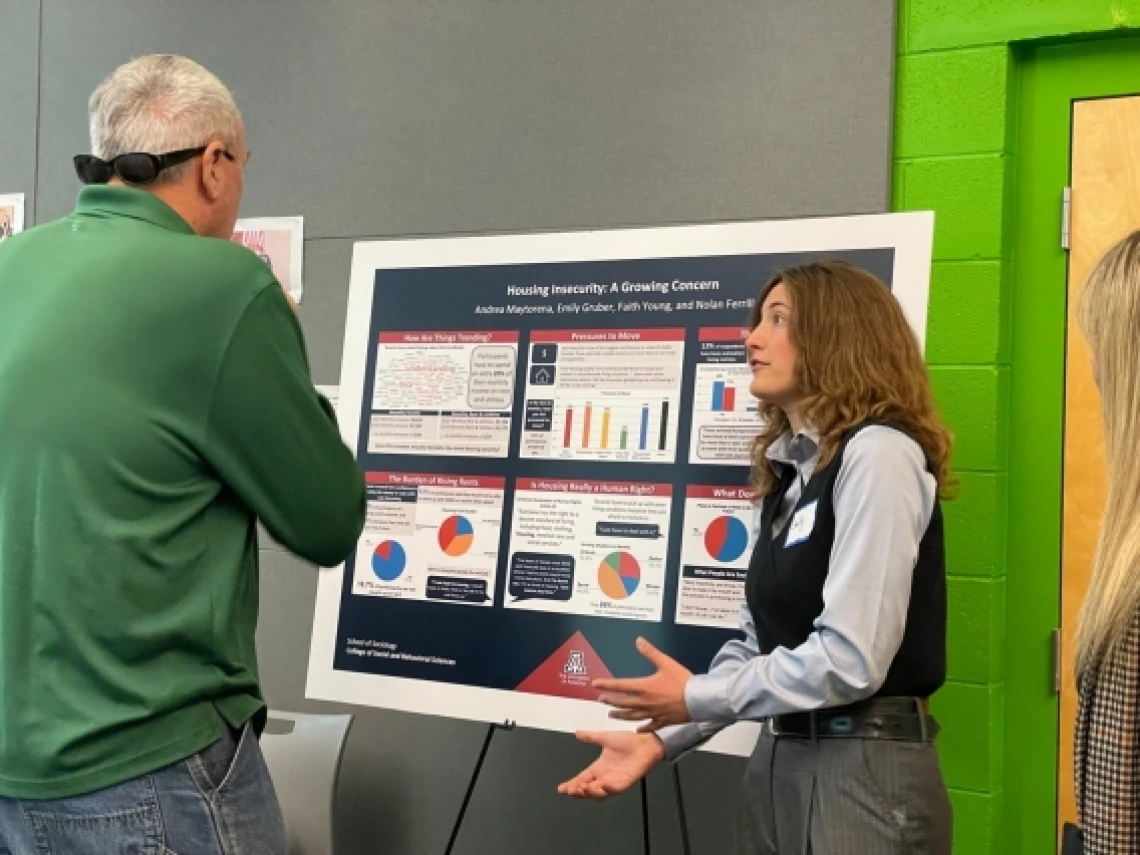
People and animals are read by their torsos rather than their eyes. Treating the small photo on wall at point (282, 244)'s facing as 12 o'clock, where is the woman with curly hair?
The woman with curly hair is roughly at 11 o'clock from the small photo on wall.

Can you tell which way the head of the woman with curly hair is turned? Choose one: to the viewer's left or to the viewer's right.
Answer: to the viewer's left

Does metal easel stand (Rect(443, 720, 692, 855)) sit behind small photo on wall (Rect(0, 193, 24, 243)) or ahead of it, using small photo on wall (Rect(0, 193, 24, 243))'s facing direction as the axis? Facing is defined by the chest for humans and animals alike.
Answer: ahead

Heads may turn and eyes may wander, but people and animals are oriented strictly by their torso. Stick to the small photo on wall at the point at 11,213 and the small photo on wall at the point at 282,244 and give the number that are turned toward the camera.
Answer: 2

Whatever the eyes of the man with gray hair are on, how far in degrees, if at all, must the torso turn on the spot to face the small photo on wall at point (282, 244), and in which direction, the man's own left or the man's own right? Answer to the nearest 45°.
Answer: approximately 45° to the man's own left

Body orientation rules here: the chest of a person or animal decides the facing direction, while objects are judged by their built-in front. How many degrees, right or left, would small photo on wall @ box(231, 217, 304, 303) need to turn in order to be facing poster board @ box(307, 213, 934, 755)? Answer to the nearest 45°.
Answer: approximately 45° to its left

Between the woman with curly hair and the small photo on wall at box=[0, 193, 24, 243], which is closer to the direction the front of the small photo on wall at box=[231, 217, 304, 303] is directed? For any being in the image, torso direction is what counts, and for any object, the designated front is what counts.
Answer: the woman with curly hair

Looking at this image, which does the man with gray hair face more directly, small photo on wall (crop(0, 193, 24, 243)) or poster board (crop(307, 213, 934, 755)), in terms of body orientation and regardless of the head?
the poster board

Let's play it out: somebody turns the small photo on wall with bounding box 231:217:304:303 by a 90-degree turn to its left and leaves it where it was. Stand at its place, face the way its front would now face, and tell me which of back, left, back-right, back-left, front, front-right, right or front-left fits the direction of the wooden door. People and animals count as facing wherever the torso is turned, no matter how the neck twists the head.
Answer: front-right

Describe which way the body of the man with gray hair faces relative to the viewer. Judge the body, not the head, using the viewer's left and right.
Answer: facing away from the viewer and to the right of the viewer

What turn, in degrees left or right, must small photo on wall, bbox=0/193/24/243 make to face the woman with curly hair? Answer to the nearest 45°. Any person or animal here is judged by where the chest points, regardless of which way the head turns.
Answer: approximately 45° to its left

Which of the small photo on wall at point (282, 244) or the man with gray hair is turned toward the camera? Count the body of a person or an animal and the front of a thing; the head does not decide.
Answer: the small photo on wall

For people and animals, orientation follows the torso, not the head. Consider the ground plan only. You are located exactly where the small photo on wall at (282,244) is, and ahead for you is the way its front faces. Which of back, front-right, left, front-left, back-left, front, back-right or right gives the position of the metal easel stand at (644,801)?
front-left

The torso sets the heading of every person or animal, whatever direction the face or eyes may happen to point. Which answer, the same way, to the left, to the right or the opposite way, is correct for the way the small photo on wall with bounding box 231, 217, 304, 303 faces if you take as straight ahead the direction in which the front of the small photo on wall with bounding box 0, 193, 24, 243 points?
the same way

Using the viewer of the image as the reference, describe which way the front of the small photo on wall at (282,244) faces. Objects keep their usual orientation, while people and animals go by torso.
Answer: facing the viewer

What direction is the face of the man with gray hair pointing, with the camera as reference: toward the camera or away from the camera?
away from the camera

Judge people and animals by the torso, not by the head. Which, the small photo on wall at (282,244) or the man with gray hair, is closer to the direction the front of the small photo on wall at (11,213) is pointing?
the man with gray hair

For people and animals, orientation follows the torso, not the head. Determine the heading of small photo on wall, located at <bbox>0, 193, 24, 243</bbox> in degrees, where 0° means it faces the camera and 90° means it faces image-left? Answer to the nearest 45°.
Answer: approximately 0°

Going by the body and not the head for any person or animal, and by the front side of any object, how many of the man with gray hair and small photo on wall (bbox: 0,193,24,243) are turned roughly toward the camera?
1
